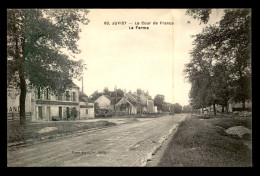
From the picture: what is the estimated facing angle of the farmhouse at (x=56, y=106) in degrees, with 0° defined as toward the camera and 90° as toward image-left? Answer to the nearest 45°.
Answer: approximately 315°
